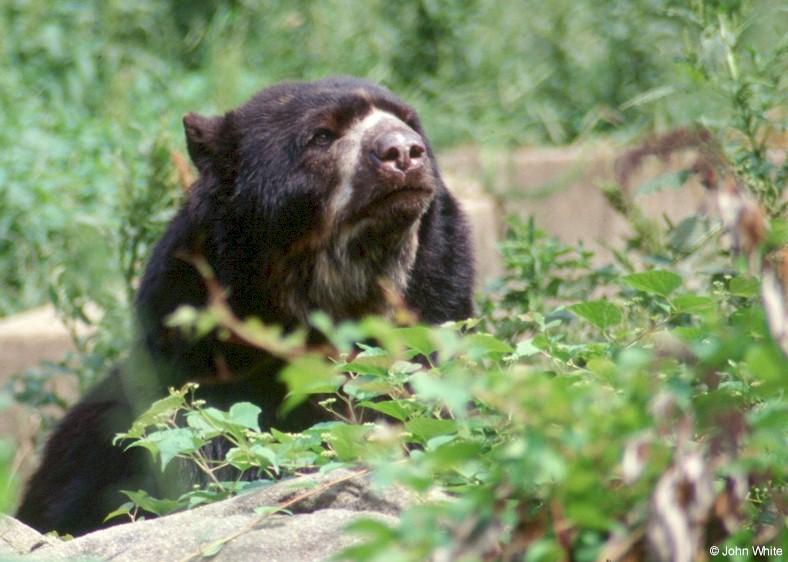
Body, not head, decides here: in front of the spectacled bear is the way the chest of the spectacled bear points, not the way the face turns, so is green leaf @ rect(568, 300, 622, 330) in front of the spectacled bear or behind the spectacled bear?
in front

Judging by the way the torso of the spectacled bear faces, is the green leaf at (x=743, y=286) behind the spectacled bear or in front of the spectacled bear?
in front

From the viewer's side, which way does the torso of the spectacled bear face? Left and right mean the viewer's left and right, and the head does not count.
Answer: facing the viewer and to the right of the viewer

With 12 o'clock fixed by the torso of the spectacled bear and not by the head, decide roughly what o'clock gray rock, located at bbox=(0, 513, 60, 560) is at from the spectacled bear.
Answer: The gray rock is roughly at 2 o'clock from the spectacled bear.

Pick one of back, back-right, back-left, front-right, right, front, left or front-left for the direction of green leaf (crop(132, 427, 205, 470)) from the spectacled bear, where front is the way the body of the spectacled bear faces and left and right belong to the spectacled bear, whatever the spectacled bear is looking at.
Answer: front-right

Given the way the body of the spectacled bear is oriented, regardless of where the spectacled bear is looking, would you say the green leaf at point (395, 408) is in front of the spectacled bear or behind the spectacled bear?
in front
